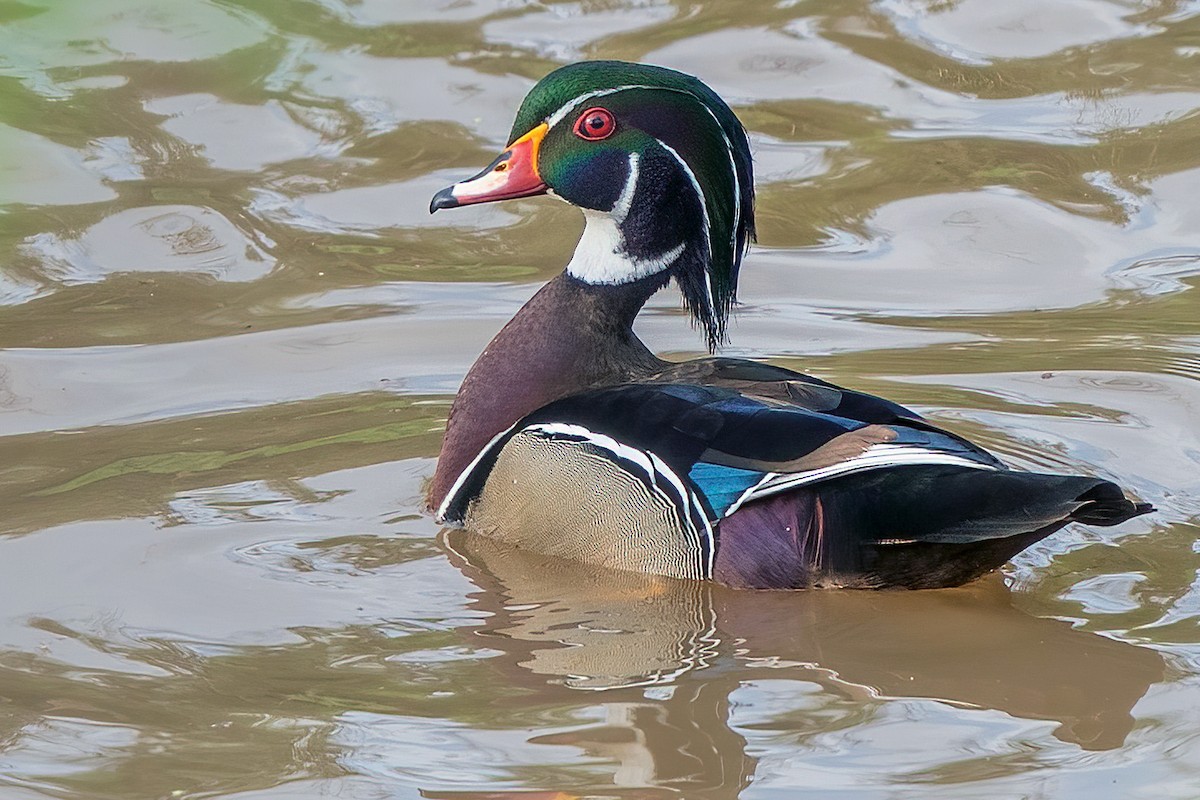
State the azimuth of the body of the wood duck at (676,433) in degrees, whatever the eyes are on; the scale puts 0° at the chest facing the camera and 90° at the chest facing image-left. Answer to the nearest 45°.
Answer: approximately 90°
